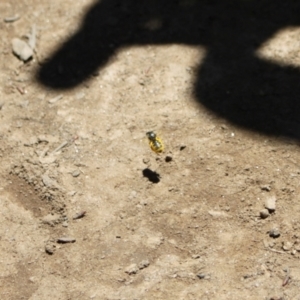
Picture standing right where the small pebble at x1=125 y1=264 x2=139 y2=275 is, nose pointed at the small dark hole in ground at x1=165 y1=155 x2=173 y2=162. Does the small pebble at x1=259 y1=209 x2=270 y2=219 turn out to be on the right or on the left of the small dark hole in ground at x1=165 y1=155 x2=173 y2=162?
right

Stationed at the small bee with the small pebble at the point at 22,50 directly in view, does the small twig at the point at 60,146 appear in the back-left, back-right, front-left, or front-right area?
front-left

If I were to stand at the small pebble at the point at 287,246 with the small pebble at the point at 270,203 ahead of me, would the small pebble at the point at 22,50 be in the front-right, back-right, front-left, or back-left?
front-left

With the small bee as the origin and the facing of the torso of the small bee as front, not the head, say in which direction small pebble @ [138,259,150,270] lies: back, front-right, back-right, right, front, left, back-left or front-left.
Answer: back-left

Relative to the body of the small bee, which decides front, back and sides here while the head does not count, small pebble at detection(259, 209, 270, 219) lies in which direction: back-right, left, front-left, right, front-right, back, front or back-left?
back

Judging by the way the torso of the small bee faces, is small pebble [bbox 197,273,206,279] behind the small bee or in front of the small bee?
behind

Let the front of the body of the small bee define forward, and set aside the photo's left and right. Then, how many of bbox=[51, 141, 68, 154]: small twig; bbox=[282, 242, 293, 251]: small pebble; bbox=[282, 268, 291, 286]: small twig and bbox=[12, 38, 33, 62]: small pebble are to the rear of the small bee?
2

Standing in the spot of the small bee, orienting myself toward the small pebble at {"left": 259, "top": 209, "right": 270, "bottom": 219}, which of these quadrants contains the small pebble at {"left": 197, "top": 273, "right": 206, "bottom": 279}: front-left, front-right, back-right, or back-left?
front-right

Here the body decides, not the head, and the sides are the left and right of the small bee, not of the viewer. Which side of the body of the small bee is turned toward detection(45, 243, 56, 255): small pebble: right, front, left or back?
left

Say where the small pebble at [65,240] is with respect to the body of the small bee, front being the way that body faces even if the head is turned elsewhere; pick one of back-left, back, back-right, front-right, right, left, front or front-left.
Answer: left

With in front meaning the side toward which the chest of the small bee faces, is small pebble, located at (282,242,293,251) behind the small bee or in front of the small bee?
behind

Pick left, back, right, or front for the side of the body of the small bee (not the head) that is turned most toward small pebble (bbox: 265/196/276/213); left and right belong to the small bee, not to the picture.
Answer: back

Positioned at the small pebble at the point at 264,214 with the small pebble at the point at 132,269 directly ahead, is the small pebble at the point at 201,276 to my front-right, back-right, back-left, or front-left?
front-left

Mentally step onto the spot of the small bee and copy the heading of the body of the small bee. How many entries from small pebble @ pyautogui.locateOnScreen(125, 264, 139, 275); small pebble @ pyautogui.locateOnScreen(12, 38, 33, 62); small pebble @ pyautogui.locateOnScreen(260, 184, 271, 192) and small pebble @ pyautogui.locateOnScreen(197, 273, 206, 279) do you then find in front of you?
1

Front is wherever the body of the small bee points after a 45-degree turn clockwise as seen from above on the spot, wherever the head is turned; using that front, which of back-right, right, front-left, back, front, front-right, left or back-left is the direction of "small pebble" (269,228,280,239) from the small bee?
back-right

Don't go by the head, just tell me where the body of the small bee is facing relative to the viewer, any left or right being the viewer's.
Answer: facing away from the viewer and to the left of the viewer

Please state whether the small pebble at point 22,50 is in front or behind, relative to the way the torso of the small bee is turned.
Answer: in front
